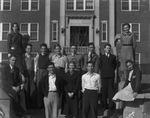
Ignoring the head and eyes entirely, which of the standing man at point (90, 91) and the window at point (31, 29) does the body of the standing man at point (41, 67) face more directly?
the standing man

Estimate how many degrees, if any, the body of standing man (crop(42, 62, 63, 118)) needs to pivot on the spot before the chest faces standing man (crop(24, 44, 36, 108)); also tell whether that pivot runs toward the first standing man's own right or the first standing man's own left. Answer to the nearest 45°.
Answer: approximately 135° to the first standing man's own right

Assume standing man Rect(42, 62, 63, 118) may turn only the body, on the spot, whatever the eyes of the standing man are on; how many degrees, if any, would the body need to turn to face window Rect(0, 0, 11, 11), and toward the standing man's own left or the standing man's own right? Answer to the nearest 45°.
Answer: approximately 180°

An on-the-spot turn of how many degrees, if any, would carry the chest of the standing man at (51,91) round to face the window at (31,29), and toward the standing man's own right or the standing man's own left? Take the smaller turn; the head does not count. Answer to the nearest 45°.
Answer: approximately 180°

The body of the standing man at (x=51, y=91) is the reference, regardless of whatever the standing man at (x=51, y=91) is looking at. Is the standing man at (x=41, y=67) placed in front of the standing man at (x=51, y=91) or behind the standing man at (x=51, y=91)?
behind

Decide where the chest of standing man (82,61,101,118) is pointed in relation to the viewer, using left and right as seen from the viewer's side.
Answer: facing the viewer

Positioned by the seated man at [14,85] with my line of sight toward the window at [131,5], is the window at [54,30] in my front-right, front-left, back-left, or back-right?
front-left

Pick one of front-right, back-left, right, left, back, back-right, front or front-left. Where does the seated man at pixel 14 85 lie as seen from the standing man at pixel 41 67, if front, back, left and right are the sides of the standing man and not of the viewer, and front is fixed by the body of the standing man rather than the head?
front-right

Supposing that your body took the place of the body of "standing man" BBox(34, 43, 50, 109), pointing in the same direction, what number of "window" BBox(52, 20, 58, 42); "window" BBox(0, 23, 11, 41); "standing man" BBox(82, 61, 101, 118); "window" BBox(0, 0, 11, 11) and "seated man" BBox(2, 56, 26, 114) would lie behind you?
3

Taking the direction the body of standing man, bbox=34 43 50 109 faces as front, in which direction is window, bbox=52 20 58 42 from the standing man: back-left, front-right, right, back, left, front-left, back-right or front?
back

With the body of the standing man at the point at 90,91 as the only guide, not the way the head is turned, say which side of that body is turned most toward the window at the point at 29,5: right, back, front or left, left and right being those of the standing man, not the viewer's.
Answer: back

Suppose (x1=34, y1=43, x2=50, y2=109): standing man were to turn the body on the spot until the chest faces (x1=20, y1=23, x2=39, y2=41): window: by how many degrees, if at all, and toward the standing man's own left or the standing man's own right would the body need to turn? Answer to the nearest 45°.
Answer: approximately 180°

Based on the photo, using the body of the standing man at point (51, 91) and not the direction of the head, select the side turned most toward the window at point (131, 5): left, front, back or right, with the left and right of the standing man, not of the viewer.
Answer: back

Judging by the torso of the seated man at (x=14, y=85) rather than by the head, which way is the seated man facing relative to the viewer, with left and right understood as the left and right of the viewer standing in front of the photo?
facing the viewer and to the right of the viewer

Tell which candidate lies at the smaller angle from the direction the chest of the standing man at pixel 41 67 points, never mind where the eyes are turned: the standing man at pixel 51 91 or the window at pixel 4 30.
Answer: the standing man

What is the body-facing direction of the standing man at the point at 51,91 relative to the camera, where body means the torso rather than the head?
toward the camera

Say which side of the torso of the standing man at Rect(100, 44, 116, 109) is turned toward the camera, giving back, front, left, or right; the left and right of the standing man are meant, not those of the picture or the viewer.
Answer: front

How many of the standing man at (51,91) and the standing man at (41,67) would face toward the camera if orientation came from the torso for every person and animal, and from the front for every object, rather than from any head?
2
